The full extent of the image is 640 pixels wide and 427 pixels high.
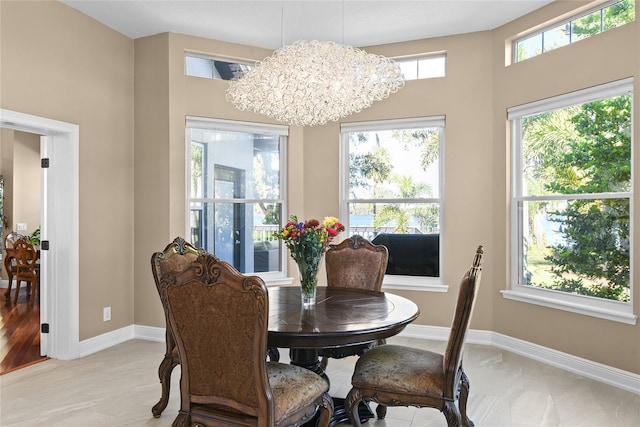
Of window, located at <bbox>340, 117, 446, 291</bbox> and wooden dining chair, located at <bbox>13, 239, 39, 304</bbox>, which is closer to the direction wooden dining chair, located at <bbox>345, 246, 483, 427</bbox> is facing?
the wooden dining chair

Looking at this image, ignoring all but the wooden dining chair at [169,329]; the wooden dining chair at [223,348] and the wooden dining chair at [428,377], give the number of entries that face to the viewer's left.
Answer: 1

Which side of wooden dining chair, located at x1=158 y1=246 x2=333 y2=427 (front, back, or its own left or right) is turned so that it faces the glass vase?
front

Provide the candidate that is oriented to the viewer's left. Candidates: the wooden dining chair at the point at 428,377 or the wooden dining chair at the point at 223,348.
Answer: the wooden dining chair at the point at 428,377

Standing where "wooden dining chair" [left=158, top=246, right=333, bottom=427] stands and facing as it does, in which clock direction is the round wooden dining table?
The round wooden dining table is roughly at 12 o'clock from the wooden dining chair.

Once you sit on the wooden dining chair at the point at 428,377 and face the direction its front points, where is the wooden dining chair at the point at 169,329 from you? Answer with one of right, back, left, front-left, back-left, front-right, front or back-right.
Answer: front

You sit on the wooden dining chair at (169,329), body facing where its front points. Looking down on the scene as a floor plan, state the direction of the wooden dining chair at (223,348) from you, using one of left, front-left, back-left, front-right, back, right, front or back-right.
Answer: front-right

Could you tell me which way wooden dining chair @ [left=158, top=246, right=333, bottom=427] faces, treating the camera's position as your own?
facing away from the viewer and to the right of the viewer

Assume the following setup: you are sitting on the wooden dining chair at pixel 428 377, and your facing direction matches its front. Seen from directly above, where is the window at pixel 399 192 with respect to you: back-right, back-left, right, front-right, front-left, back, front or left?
right

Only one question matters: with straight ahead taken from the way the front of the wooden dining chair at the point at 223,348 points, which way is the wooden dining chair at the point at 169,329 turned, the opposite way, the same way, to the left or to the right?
to the right

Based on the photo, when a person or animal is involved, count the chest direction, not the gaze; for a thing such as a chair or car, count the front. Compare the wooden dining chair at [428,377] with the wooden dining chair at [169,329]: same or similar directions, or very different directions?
very different directions

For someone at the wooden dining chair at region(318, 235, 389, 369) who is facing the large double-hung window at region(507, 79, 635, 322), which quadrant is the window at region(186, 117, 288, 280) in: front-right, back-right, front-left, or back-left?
back-left

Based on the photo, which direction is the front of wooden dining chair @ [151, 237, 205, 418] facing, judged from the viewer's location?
facing the viewer and to the right of the viewer

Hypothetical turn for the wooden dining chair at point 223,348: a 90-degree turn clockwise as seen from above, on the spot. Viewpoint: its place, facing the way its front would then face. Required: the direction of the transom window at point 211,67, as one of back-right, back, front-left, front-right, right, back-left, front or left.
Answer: back-left

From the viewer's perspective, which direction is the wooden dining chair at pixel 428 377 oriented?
to the viewer's left

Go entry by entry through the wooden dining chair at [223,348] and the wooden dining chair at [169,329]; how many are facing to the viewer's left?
0
